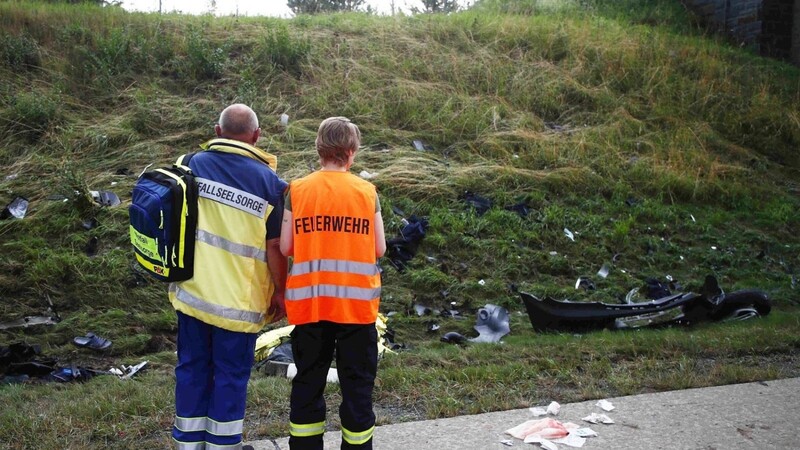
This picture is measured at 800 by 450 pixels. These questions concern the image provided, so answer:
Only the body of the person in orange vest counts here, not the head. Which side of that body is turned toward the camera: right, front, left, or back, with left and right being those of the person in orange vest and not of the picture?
back

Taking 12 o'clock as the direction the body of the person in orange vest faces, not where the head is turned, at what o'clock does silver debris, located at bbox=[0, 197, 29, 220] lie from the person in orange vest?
The silver debris is roughly at 11 o'clock from the person in orange vest.

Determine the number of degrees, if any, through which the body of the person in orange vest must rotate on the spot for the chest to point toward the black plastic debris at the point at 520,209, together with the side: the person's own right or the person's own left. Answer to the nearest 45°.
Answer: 0° — they already face it

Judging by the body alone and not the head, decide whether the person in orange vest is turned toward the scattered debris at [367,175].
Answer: yes

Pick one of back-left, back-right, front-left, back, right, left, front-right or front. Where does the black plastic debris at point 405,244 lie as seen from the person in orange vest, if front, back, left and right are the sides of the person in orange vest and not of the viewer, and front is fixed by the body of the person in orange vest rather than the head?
front

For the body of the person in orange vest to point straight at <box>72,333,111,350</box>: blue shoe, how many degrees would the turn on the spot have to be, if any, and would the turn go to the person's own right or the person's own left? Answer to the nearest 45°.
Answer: approximately 45° to the person's own left

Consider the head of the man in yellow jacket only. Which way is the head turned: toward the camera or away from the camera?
away from the camera

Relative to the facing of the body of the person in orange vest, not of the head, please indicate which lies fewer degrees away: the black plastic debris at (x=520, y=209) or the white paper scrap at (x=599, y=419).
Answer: the black plastic debris

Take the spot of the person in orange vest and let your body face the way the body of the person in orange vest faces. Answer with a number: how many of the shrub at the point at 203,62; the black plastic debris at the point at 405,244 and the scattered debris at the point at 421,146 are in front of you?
3

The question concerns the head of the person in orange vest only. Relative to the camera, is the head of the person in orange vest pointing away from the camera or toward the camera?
away from the camera

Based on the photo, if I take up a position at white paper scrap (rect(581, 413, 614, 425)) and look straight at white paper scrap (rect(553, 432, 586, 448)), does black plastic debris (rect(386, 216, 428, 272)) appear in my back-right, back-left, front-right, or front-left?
back-right

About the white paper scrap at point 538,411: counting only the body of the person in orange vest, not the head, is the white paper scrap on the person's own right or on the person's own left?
on the person's own right

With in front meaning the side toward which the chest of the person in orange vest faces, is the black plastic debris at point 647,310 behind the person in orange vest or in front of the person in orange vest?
in front

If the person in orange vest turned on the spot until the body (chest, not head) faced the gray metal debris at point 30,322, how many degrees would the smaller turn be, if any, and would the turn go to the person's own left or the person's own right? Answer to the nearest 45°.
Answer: approximately 45° to the person's own left

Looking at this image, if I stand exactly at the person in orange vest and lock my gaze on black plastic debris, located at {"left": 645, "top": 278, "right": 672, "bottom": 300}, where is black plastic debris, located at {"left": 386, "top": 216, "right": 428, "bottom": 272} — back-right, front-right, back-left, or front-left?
front-left

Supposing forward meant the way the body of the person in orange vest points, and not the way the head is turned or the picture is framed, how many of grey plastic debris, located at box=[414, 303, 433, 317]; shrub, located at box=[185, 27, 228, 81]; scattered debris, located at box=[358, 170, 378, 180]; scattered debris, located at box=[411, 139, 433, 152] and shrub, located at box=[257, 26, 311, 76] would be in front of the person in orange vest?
5

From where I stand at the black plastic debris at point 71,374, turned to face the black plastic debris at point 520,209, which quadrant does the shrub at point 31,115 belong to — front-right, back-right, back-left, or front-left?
front-left

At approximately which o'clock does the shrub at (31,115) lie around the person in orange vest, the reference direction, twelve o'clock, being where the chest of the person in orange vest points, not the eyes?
The shrub is roughly at 11 o'clock from the person in orange vest.

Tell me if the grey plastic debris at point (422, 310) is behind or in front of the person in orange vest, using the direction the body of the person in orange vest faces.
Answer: in front
